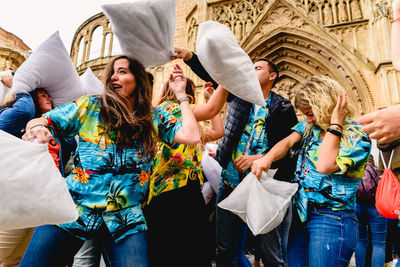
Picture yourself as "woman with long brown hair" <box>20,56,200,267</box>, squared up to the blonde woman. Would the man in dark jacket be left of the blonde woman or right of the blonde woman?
left

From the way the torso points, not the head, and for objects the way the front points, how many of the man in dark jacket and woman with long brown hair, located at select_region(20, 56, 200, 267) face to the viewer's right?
0

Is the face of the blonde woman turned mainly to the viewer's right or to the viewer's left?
to the viewer's left

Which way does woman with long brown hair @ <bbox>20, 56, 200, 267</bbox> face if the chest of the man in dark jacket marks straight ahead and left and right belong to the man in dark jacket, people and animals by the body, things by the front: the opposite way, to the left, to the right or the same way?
to the left

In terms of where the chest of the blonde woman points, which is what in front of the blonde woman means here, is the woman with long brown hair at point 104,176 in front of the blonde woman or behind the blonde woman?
in front

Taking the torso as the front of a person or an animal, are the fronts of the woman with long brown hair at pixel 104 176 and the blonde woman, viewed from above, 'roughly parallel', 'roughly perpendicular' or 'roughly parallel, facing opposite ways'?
roughly perpendicular

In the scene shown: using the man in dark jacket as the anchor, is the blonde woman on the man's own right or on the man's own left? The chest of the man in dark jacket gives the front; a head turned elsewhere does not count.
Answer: on the man's own left

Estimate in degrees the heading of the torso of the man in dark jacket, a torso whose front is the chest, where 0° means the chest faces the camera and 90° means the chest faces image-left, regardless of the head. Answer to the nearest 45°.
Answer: approximately 45°

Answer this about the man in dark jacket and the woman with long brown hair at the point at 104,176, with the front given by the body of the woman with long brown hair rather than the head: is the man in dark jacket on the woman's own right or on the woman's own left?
on the woman's own left

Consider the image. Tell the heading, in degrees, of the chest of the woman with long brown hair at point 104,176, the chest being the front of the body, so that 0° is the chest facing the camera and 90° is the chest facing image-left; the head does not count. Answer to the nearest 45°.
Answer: approximately 0°

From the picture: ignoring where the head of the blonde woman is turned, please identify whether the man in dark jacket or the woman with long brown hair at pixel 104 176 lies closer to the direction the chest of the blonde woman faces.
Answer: the woman with long brown hair

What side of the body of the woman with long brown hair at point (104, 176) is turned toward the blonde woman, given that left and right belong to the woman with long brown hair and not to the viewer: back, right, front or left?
left

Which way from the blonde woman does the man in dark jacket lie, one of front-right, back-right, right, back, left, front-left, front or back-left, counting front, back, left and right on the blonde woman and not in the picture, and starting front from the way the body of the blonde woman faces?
right

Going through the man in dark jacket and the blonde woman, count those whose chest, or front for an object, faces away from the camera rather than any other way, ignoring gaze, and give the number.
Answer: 0
